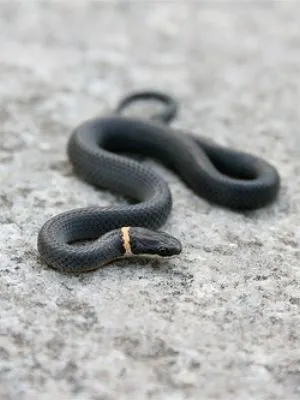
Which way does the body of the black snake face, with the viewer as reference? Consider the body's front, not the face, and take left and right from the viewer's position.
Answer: facing to the right of the viewer
